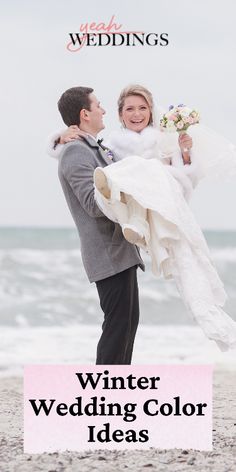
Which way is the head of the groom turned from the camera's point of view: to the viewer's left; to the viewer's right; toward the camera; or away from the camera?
to the viewer's right

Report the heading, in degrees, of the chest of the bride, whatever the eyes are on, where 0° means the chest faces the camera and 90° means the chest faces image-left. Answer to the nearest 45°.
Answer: approximately 0°

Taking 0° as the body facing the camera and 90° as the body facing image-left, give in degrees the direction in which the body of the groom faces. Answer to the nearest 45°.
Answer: approximately 270°
